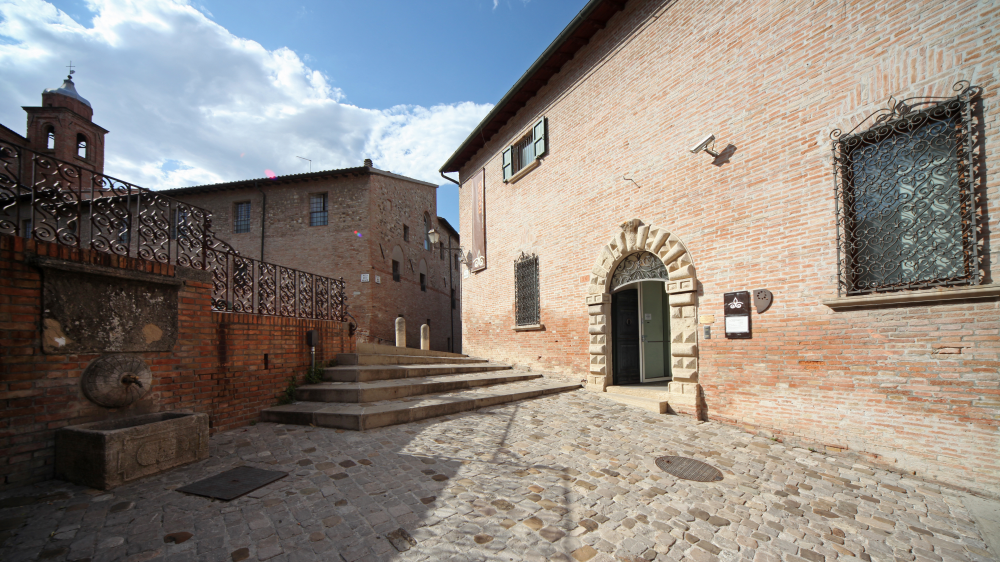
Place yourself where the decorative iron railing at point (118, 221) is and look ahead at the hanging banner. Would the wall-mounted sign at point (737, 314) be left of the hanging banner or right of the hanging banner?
right

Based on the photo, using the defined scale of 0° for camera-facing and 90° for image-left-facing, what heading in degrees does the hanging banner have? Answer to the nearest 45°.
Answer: approximately 45°

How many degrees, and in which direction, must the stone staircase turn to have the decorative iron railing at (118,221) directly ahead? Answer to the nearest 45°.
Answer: approximately 90° to its right

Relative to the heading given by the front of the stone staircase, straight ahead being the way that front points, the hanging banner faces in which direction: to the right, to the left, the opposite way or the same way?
to the right

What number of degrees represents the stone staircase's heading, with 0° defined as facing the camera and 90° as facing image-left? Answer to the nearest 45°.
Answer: approximately 315°
